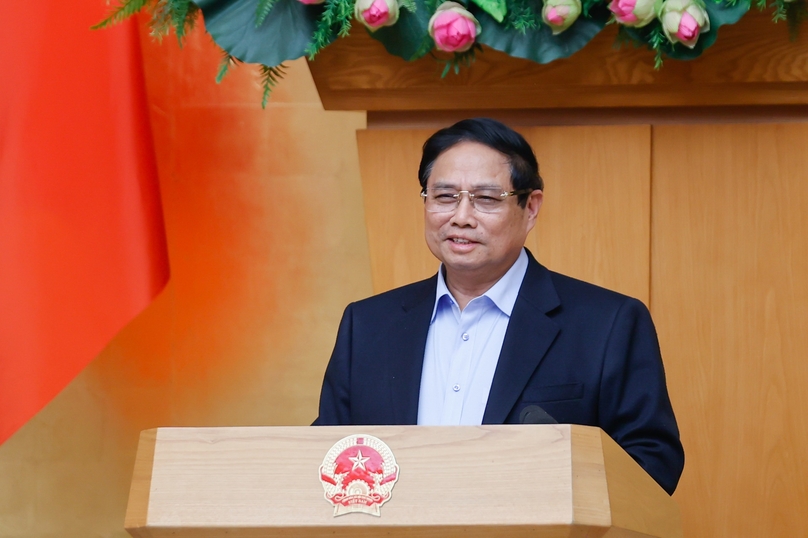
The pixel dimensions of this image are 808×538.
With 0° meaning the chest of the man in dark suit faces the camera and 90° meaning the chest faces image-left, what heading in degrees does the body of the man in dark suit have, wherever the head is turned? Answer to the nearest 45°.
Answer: approximately 45°

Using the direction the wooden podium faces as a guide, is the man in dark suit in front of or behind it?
behind

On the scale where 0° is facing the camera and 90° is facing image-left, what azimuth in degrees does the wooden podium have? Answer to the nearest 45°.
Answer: approximately 0°

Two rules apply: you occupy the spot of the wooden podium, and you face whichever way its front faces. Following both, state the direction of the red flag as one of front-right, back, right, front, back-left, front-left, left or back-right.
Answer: back-right
